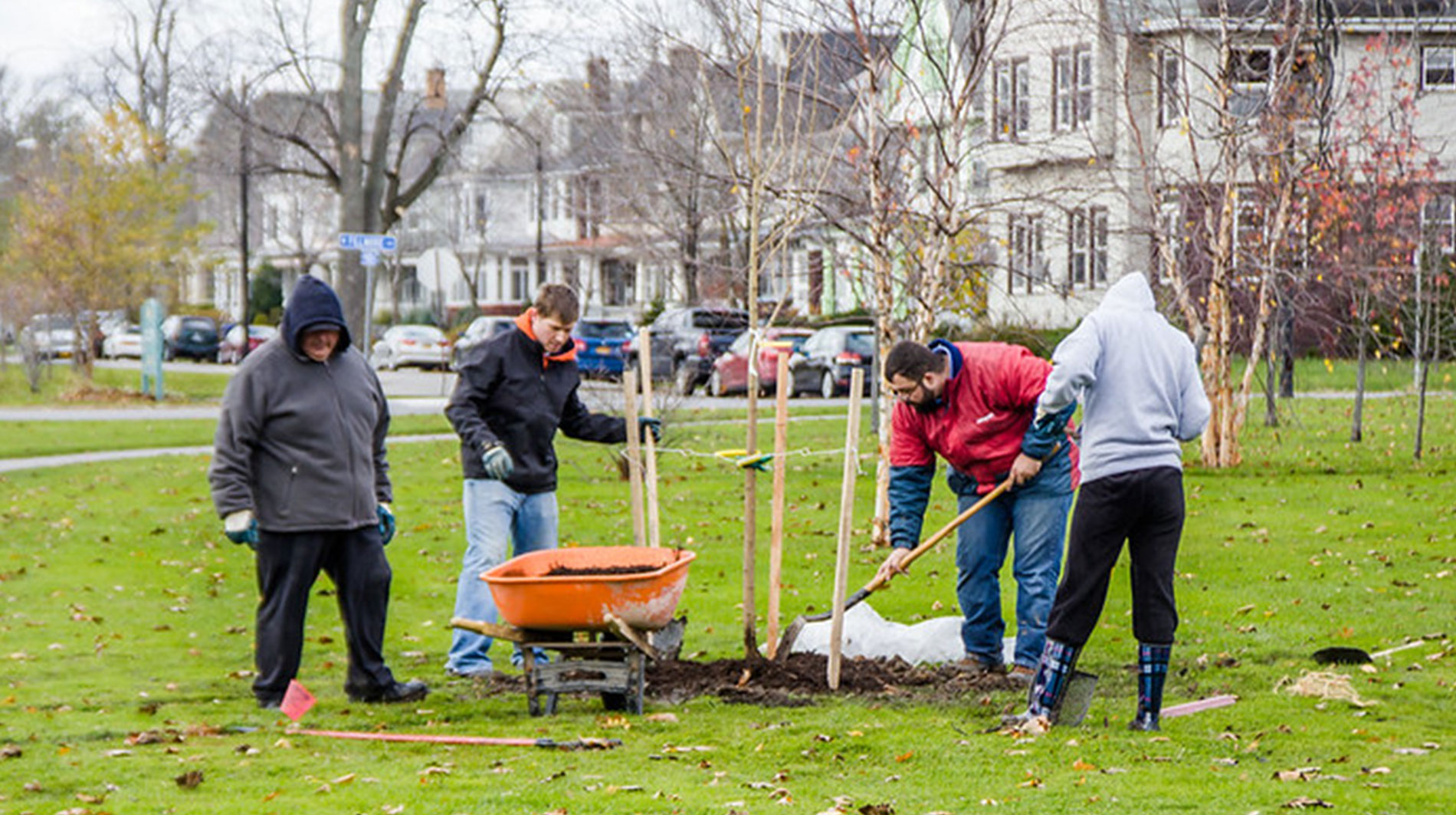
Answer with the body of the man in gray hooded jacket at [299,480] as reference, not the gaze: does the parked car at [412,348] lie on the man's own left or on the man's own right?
on the man's own left

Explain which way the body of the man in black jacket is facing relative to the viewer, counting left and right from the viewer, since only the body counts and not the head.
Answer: facing the viewer and to the right of the viewer

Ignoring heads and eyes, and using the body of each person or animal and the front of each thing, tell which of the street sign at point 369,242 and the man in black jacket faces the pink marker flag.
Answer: the street sign

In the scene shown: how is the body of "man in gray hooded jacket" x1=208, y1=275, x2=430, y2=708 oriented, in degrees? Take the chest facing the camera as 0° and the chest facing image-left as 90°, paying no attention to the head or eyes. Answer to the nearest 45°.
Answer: approximately 315°

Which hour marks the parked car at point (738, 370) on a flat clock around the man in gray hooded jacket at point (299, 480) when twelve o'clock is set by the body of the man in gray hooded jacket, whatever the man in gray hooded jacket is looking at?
The parked car is roughly at 8 o'clock from the man in gray hooded jacket.

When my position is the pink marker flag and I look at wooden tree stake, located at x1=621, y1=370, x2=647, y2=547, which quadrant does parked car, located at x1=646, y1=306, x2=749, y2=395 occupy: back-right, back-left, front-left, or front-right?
front-left

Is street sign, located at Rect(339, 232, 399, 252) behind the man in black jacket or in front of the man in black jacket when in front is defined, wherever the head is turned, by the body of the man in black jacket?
behind

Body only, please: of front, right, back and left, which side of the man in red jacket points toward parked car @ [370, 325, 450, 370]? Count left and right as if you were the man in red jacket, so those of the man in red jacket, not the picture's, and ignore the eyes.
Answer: right

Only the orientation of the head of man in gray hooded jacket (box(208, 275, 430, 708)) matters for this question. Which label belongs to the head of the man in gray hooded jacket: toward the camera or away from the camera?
toward the camera

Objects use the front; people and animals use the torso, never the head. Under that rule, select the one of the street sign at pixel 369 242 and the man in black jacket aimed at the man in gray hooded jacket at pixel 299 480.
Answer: the street sign

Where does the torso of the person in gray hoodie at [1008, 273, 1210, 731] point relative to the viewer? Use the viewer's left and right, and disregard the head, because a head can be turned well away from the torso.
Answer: facing away from the viewer and to the left of the viewer

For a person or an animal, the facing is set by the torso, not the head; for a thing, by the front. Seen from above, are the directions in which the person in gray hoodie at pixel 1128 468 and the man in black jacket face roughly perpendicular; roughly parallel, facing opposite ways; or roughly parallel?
roughly parallel, facing opposite ways

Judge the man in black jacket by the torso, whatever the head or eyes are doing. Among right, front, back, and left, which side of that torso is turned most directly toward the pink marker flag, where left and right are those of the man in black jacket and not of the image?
right

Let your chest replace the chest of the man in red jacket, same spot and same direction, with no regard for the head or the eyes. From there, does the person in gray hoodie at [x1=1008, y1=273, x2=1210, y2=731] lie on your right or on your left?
on your left

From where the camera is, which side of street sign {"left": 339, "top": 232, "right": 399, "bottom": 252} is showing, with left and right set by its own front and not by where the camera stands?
front

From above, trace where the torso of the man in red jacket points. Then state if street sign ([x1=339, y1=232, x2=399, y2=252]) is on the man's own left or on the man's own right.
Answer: on the man's own right

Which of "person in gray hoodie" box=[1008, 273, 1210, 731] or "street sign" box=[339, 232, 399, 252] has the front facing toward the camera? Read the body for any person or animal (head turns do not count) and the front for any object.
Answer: the street sign

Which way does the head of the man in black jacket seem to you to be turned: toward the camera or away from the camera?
toward the camera

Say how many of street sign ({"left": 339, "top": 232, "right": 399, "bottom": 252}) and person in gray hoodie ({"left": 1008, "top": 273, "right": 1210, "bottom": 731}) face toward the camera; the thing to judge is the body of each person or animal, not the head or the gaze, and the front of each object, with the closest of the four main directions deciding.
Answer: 1
